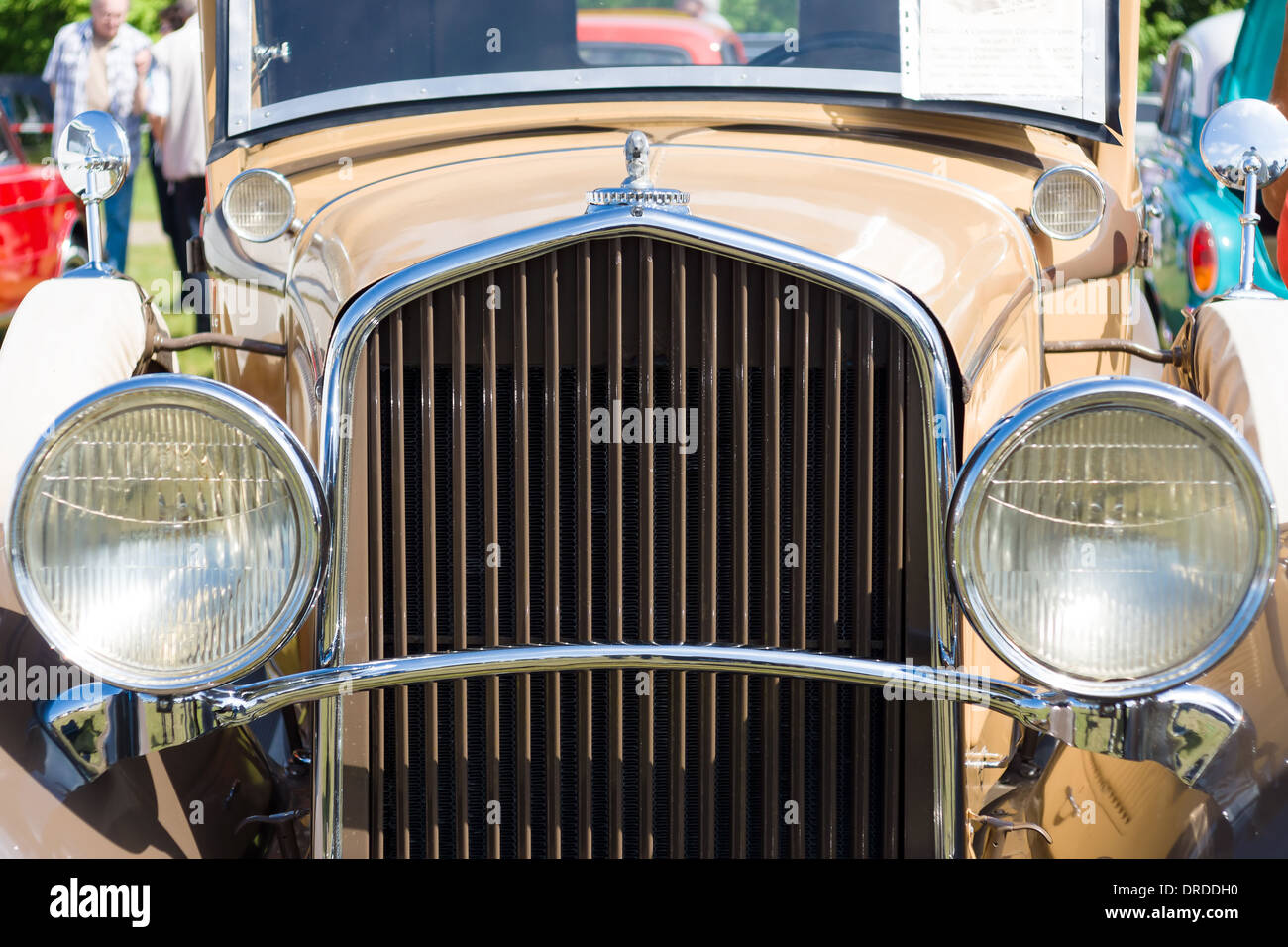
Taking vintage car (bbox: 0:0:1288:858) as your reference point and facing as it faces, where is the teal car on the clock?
The teal car is roughly at 7 o'clock from the vintage car.

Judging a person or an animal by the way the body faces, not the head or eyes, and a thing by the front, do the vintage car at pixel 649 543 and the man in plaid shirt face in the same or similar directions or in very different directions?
same or similar directions

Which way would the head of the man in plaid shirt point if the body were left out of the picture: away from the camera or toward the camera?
toward the camera

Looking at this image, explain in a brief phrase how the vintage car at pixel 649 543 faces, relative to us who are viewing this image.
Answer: facing the viewer

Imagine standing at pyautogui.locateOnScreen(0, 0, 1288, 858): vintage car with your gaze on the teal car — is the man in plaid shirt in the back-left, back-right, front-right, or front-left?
front-left

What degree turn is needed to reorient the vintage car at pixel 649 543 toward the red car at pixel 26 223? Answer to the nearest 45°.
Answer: approximately 135° to its right

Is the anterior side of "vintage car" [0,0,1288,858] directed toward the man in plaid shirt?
no

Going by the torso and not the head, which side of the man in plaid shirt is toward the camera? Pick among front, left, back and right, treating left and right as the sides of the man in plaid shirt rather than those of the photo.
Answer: front

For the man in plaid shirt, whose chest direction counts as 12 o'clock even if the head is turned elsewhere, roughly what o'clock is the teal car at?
The teal car is roughly at 10 o'clock from the man in plaid shirt.
